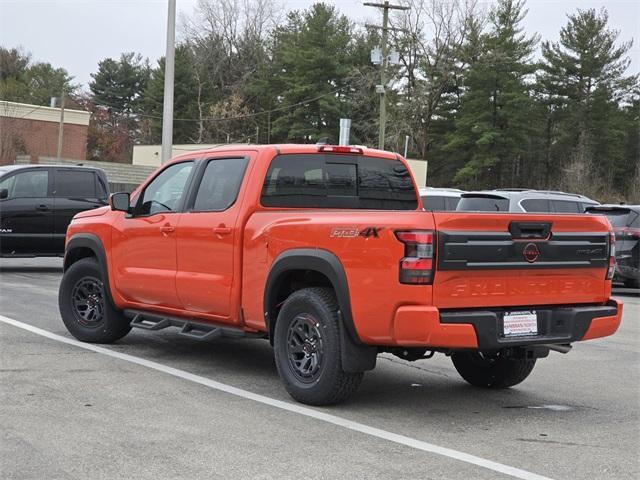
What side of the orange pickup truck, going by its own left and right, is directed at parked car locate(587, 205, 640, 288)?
right

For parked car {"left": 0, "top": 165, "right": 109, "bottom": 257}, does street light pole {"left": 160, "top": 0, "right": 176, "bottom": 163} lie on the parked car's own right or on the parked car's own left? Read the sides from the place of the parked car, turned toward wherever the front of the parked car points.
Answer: on the parked car's own right

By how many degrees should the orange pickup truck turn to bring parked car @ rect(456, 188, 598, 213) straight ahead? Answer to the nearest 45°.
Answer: approximately 45° to its right

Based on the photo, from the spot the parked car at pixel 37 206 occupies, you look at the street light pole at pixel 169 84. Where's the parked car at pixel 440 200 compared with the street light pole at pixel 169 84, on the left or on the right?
right

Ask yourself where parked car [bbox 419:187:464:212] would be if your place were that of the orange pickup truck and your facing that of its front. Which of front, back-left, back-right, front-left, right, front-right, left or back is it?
front-right

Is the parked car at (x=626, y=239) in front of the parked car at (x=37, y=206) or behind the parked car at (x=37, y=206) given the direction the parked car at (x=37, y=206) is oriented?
behind

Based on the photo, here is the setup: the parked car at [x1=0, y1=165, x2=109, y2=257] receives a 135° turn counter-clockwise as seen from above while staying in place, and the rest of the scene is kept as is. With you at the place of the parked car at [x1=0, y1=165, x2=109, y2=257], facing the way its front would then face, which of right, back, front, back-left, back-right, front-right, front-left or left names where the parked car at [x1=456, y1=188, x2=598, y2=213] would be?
front-left

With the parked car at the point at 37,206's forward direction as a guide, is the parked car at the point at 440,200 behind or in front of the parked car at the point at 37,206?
behind

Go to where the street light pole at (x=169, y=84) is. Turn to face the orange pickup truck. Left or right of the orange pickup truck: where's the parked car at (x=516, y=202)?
left

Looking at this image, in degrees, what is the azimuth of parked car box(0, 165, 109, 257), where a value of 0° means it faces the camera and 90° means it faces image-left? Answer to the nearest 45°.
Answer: approximately 90°

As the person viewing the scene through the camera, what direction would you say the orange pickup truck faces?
facing away from the viewer and to the left of the viewer
